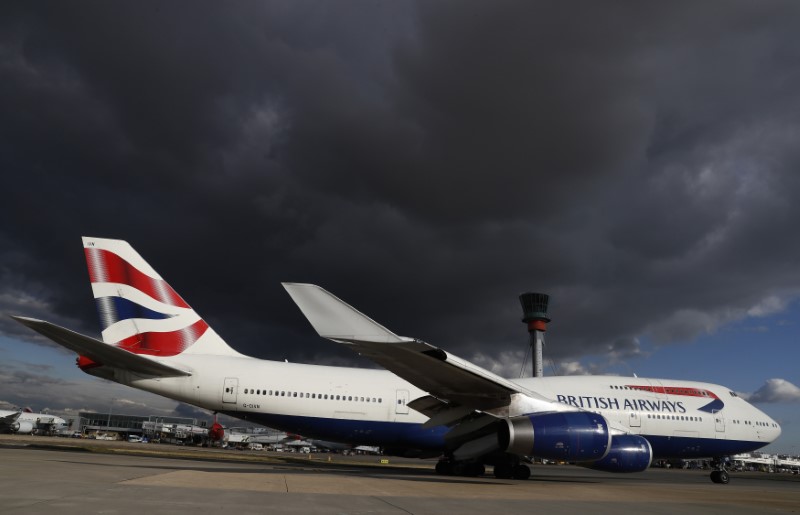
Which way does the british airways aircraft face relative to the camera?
to the viewer's right
